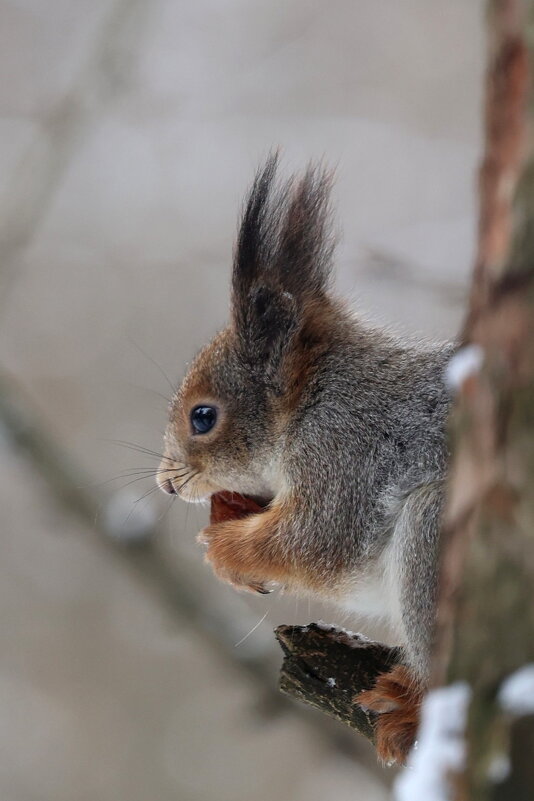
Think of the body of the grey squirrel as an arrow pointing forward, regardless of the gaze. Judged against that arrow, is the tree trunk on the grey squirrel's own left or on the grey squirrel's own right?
on the grey squirrel's own left

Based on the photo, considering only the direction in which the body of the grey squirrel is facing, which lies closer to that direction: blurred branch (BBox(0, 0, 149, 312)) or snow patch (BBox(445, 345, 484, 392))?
the blurred branch

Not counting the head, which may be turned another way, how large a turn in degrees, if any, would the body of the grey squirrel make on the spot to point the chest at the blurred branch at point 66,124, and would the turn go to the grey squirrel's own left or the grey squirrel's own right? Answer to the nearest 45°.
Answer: approximately 45° to the grey squirrel's own right

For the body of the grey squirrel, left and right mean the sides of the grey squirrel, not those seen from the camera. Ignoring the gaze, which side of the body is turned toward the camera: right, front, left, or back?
left

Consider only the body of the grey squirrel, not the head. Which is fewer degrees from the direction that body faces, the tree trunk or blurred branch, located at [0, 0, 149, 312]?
the blurred branch
